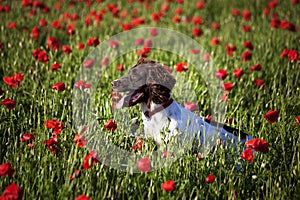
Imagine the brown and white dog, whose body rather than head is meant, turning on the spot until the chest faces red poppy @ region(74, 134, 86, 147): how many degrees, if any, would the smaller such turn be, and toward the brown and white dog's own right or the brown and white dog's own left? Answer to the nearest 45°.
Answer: approximately 45° to the brown and white dog's own left

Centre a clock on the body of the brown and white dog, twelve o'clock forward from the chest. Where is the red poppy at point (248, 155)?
The red poppy is roughly at 7 o'clock from the brown and white dog.

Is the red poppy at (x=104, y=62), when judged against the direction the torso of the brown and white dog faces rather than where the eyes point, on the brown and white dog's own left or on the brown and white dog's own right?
on the brown and white dog's own right

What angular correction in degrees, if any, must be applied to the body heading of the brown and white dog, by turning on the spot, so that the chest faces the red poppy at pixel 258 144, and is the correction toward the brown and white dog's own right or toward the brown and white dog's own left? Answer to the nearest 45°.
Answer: approximately 135° to the brown and white dog's own left

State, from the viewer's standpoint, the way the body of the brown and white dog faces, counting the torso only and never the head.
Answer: to the viewer's left

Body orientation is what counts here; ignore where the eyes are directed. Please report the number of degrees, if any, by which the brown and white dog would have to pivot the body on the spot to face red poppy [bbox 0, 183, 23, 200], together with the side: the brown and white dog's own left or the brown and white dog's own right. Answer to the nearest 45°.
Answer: approximately 45° to the brown and white dog's own left

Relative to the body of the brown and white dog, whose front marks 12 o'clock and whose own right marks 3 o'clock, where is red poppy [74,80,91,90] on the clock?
The red poppy is roughly at 1 o'clock from the brown and white dog.

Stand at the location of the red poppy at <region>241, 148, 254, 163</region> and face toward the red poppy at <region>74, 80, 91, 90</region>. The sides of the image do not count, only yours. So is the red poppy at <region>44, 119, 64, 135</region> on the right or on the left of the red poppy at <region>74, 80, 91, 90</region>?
left
